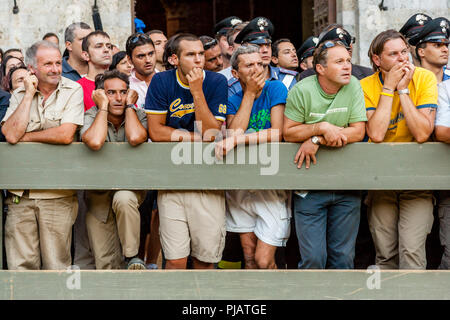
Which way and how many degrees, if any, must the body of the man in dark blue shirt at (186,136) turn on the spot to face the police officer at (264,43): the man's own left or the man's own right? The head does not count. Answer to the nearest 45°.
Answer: approximately 135° to the man's own left

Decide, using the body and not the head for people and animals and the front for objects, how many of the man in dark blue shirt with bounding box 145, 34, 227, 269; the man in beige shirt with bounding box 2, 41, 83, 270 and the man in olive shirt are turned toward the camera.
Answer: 3

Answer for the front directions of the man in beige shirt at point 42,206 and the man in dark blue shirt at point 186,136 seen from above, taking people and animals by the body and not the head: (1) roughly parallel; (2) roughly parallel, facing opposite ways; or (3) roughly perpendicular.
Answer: roughly parallel

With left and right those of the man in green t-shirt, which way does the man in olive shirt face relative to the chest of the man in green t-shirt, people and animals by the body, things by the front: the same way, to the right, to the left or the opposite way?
the same way

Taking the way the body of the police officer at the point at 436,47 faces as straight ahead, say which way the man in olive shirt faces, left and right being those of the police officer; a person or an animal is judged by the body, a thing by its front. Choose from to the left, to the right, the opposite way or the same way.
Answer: the same way

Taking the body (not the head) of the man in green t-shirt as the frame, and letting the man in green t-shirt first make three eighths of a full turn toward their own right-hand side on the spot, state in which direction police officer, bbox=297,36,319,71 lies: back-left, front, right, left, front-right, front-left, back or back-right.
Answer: front-right

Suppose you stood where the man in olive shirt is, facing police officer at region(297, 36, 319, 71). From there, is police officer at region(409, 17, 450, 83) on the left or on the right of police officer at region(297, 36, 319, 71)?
right

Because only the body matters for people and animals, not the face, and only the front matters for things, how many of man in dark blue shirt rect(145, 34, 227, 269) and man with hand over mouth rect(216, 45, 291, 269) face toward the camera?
2

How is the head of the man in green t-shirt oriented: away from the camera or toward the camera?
toward the camera

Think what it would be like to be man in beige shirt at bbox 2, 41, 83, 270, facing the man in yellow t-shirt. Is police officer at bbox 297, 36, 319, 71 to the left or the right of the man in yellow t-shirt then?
left

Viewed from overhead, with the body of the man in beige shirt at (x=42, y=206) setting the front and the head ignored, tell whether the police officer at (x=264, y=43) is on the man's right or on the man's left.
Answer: on the man's left

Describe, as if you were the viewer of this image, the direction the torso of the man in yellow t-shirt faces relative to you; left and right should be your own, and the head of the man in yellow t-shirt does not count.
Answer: facing the viewer

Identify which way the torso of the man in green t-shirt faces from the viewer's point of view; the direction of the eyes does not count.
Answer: toward the camera

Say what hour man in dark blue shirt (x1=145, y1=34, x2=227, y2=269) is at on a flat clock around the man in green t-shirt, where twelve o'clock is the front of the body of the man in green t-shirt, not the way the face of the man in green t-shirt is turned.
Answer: The man in dark blue shirt is roughly at 3 o'clock from the man in green t-shirt.
